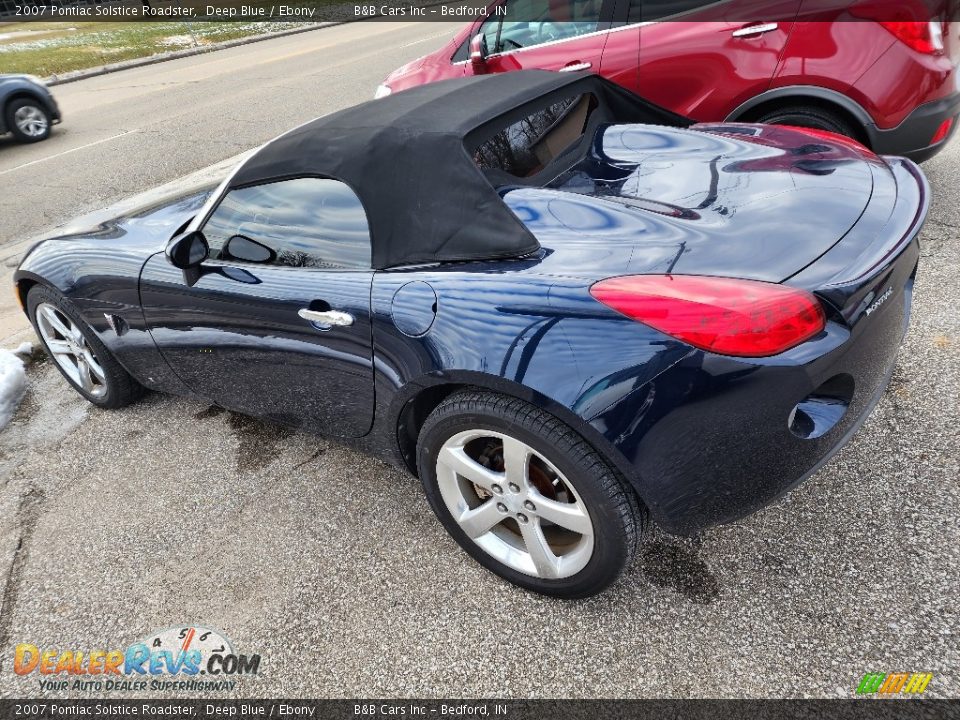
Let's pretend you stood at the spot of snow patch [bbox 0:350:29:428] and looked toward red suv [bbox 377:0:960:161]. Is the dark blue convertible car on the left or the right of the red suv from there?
right

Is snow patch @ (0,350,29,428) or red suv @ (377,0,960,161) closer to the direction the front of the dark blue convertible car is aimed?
the snow patch

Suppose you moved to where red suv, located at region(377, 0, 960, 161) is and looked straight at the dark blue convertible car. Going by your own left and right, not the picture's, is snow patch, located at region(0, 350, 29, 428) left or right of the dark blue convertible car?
right

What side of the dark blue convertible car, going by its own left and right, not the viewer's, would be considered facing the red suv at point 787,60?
right

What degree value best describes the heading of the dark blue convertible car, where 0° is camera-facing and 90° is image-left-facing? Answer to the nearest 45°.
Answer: approximately 135°
